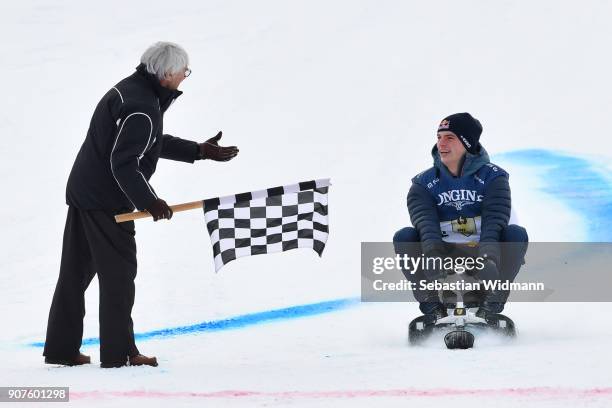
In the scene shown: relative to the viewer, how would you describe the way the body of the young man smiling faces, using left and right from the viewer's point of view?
facing the viewer

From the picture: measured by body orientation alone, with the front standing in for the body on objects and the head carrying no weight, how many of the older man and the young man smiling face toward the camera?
1

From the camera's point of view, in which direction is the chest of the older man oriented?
to the viewer's right

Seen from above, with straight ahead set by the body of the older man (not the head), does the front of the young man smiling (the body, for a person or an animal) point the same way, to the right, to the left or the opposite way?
to the right

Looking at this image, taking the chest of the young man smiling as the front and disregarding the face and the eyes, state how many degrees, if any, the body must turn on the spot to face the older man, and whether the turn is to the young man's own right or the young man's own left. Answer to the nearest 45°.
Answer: approximately 45° to the young man's own right

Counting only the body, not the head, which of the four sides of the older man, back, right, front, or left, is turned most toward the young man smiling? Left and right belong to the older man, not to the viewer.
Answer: front
